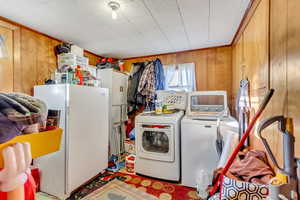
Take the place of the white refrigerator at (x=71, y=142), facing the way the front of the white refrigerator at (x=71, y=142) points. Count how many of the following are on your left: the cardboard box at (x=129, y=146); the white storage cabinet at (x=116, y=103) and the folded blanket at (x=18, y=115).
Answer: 2

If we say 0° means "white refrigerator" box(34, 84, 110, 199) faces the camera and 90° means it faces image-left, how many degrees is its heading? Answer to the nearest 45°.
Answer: approximately 315°

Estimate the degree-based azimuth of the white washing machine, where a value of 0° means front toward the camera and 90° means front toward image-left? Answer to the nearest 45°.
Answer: approximately 0°

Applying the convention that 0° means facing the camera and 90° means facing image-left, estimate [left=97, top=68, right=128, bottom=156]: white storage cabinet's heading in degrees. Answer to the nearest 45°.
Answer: approximately 315°

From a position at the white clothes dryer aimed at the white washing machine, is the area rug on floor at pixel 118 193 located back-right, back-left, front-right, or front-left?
back-right

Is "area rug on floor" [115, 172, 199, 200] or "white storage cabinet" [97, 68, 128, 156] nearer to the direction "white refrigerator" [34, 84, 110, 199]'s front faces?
the area rug on floor
